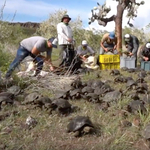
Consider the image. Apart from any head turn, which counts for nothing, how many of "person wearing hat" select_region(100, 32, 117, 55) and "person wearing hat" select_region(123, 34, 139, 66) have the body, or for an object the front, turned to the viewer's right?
0

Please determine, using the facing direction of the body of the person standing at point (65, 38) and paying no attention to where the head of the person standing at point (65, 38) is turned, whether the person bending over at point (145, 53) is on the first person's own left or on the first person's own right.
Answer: on the first person's own left

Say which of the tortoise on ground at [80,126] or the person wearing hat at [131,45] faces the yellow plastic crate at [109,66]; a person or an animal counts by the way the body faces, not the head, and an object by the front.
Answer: the person wearing hat

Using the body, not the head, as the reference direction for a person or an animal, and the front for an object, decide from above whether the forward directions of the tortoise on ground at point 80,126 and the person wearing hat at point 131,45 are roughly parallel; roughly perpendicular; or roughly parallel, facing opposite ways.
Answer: roughly perpendicular

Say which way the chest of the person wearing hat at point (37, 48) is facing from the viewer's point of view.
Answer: to the viewer's right

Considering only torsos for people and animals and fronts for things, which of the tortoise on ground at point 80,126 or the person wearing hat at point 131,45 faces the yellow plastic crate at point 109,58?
the person wearing hat

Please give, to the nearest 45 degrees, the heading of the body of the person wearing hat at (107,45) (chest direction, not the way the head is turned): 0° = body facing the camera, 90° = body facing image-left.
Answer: approximately 0°

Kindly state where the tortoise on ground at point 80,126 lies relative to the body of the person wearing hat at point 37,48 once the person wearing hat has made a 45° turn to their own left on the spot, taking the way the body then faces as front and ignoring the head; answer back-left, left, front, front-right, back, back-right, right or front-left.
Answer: back-right

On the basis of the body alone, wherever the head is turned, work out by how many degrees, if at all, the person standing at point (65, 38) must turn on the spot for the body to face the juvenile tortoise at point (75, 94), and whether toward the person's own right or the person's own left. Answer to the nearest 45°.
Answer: approximately 45° to the person's own right

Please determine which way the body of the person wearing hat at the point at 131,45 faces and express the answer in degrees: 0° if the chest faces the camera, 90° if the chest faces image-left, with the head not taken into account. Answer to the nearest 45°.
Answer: approximately 45°
